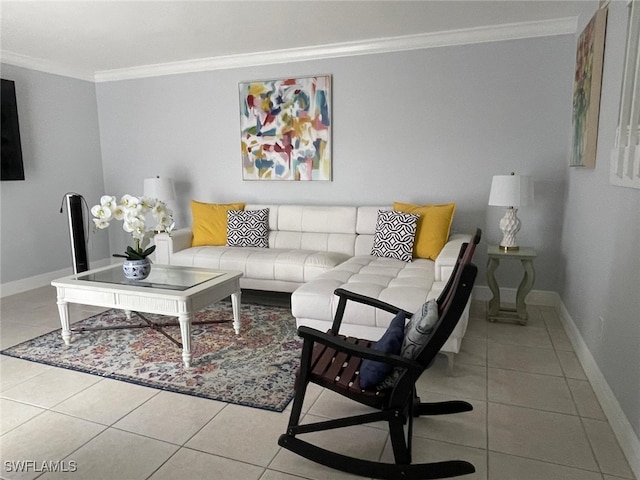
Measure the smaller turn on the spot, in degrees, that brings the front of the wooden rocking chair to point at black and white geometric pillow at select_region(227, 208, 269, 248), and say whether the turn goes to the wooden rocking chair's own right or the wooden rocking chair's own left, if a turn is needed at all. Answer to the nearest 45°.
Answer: approximately 45° to the wooden rocking chair's own right

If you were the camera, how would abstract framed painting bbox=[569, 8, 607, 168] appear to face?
facing to the left of the viewer

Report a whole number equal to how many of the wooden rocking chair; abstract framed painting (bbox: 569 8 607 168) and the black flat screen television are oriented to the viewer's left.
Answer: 2

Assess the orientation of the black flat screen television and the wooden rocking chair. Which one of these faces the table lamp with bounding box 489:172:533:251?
the black flat screen television

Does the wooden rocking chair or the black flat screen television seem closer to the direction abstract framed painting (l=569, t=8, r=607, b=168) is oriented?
the black flat screen television

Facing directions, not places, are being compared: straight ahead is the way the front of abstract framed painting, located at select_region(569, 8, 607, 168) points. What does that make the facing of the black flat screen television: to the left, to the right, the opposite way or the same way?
the opposite way

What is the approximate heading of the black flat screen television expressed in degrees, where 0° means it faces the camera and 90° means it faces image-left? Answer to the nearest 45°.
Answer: approximately 315°

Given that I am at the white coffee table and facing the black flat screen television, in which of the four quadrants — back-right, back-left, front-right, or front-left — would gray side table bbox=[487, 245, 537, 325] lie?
back-right

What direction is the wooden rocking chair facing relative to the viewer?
to the viewer's left

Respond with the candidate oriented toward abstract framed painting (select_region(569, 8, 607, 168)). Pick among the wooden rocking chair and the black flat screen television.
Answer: the black flat screen television

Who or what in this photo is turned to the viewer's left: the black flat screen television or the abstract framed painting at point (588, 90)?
the abstract framed painting

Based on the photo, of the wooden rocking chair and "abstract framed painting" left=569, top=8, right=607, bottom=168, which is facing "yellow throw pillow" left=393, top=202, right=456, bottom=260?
the abstract framed painting

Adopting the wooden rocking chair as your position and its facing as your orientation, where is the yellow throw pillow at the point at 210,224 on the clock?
The yellow throw pillow is roughly at 2 o'clock from the wooden rocking chair.
